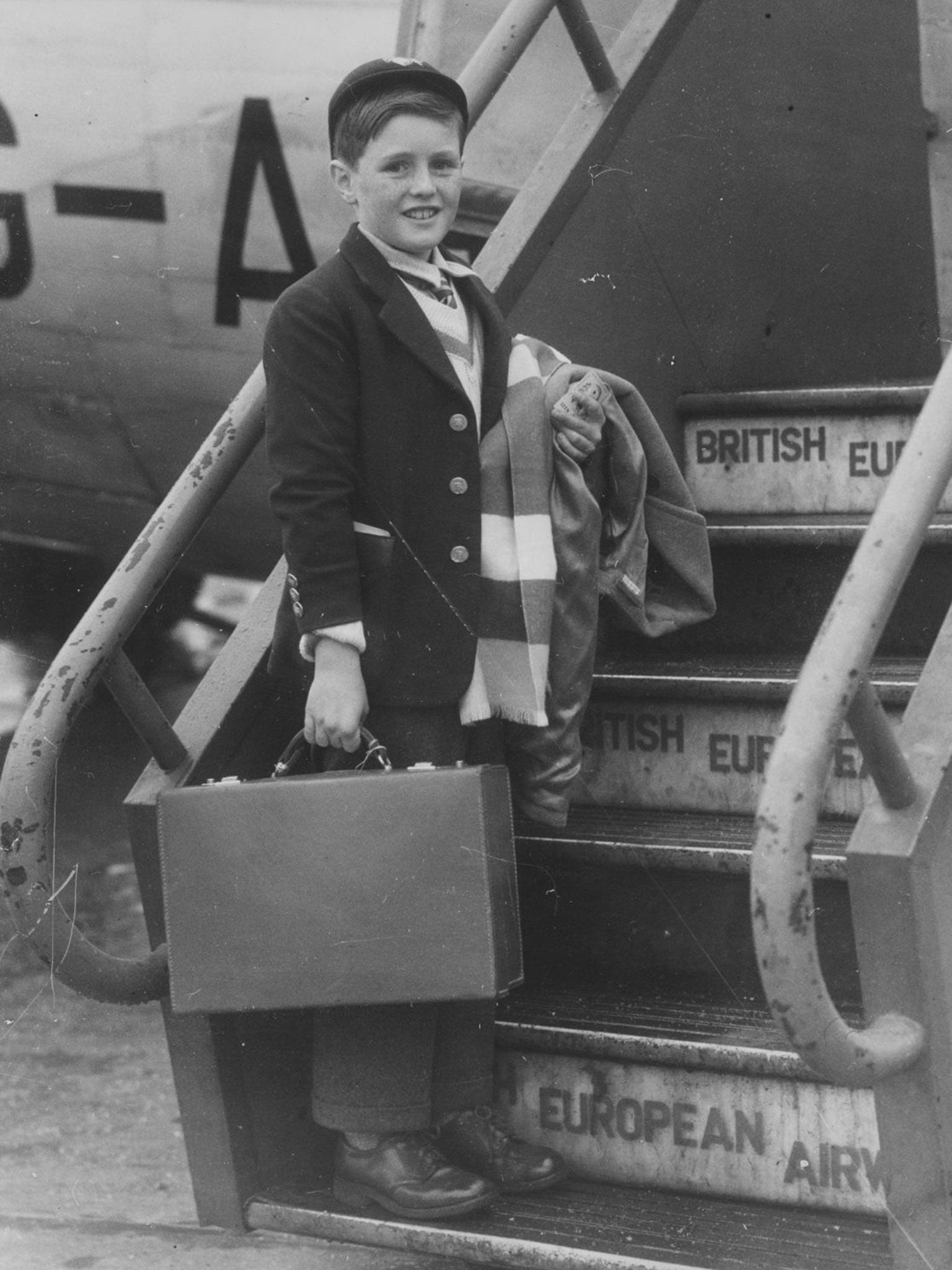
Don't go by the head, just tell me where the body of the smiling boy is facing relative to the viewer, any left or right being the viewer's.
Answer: facing the viewer and to the right of the viewer
